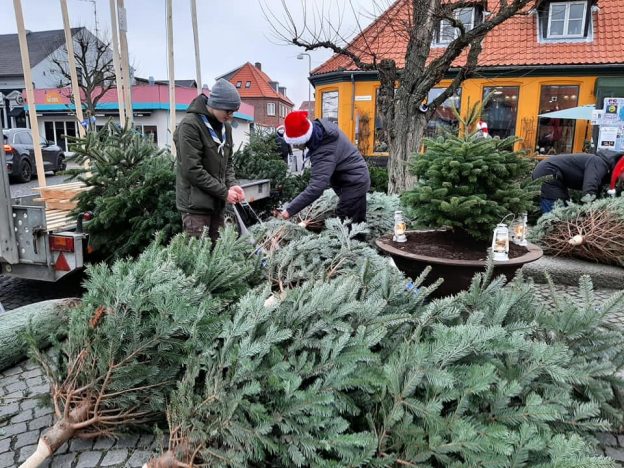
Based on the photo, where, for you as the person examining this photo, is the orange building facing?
facing the viewer

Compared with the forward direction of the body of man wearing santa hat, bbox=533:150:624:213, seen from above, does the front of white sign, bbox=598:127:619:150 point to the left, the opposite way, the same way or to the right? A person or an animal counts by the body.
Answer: to the right

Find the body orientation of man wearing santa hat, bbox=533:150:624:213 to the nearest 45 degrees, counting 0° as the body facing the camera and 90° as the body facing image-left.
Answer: approximately 270°

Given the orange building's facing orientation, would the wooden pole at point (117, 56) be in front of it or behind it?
in front

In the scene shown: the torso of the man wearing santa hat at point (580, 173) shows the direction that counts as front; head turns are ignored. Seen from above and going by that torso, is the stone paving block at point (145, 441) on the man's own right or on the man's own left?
on the man's own right

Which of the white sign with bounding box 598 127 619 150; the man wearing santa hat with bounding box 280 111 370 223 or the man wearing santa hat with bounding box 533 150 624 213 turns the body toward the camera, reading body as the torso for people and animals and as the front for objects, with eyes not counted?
the white sign

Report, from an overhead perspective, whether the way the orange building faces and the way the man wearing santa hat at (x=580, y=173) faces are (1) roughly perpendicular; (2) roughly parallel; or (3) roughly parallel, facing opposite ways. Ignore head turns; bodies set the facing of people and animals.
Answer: roughly perpendicular

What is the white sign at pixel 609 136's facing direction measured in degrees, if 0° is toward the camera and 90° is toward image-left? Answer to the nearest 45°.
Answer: approximately 0°

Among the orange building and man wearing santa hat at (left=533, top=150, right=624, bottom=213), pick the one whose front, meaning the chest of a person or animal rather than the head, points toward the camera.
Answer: the orange building

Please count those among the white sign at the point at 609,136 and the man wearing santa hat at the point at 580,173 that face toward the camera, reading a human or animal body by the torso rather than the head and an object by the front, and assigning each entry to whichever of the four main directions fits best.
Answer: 1

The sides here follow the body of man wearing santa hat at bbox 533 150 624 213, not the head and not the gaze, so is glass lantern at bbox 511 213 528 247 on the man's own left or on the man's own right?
on the man's own right

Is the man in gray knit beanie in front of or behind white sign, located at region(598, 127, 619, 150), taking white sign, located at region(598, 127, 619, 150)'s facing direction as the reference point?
in front

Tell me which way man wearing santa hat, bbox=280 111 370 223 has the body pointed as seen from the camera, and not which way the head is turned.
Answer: to the viewer's left

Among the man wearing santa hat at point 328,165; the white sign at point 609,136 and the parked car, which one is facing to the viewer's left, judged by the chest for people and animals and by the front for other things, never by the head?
the man wearing santa hat

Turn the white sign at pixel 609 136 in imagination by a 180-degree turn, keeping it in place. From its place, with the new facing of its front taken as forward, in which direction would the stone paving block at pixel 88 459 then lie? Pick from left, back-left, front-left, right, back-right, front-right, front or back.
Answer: back
